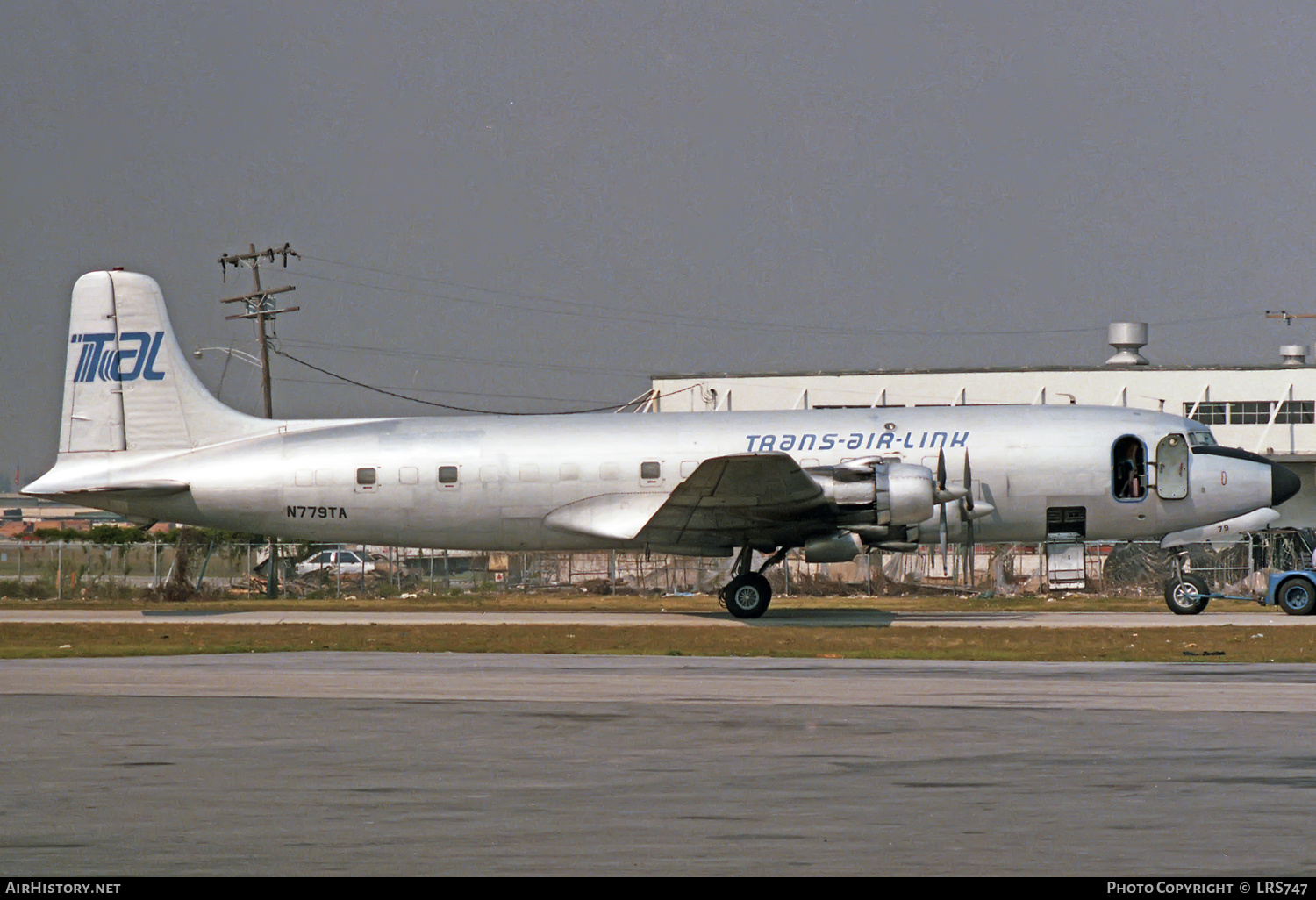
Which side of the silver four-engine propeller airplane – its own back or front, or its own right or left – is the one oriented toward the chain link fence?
left

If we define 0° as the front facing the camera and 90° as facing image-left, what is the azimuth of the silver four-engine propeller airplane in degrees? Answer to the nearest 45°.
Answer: approximately 270°
